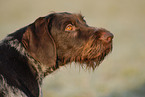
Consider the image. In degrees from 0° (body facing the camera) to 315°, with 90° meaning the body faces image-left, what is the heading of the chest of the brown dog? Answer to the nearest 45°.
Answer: approximately 270°
